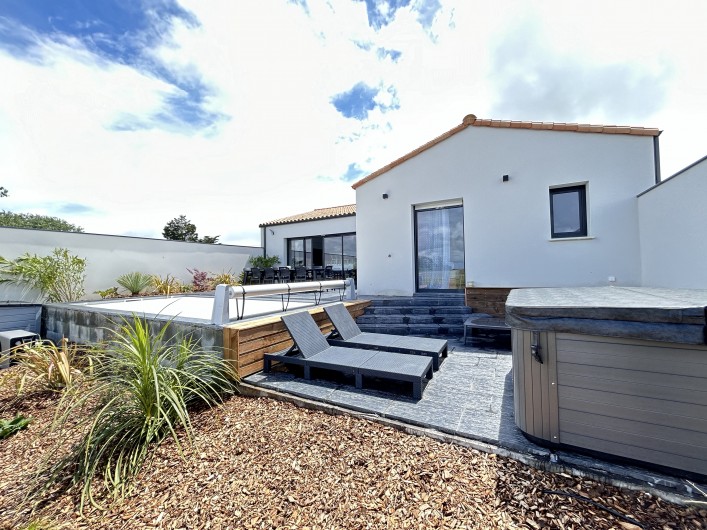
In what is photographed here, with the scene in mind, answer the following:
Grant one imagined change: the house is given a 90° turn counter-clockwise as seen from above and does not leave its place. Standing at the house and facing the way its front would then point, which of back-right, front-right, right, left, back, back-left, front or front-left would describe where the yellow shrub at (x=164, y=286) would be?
back

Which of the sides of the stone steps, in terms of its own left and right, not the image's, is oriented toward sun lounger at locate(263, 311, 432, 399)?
front

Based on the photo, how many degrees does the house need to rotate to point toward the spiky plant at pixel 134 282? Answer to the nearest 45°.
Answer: approximately 90° to its right

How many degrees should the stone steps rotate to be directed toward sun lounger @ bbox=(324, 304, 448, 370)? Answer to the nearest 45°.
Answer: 0° — it already faces it

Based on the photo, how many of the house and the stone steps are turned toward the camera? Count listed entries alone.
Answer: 2

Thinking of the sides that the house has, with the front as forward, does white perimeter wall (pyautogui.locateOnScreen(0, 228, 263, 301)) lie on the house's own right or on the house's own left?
on the house's own right

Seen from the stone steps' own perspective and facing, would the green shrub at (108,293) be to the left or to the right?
on its right

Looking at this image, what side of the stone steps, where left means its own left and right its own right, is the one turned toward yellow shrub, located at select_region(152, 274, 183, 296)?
right

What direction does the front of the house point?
toward the camera

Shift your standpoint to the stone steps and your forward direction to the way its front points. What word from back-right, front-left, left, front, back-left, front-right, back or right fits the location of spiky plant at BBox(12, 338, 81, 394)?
front-right

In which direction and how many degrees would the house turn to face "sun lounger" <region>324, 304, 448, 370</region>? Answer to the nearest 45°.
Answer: approximately 45° to its right

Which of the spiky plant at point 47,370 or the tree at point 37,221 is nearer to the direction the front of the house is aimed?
the spiky plant

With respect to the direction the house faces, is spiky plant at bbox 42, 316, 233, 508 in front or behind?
in front

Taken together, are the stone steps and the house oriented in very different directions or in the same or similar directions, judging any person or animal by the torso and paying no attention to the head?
same or similar directions
